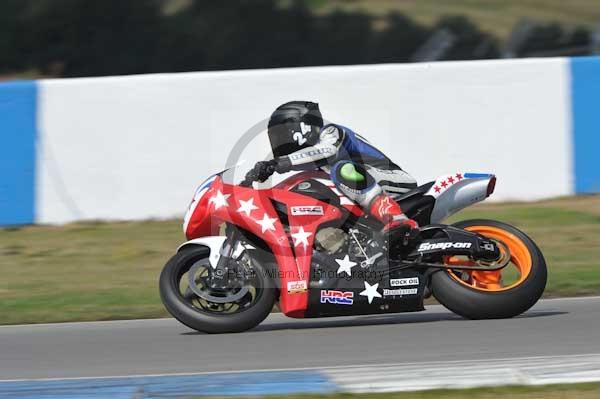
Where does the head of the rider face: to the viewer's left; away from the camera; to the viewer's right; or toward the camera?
to the viewer's left

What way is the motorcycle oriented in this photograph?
to the viewer's left

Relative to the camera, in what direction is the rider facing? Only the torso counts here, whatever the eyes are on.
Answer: to the viewer's left
